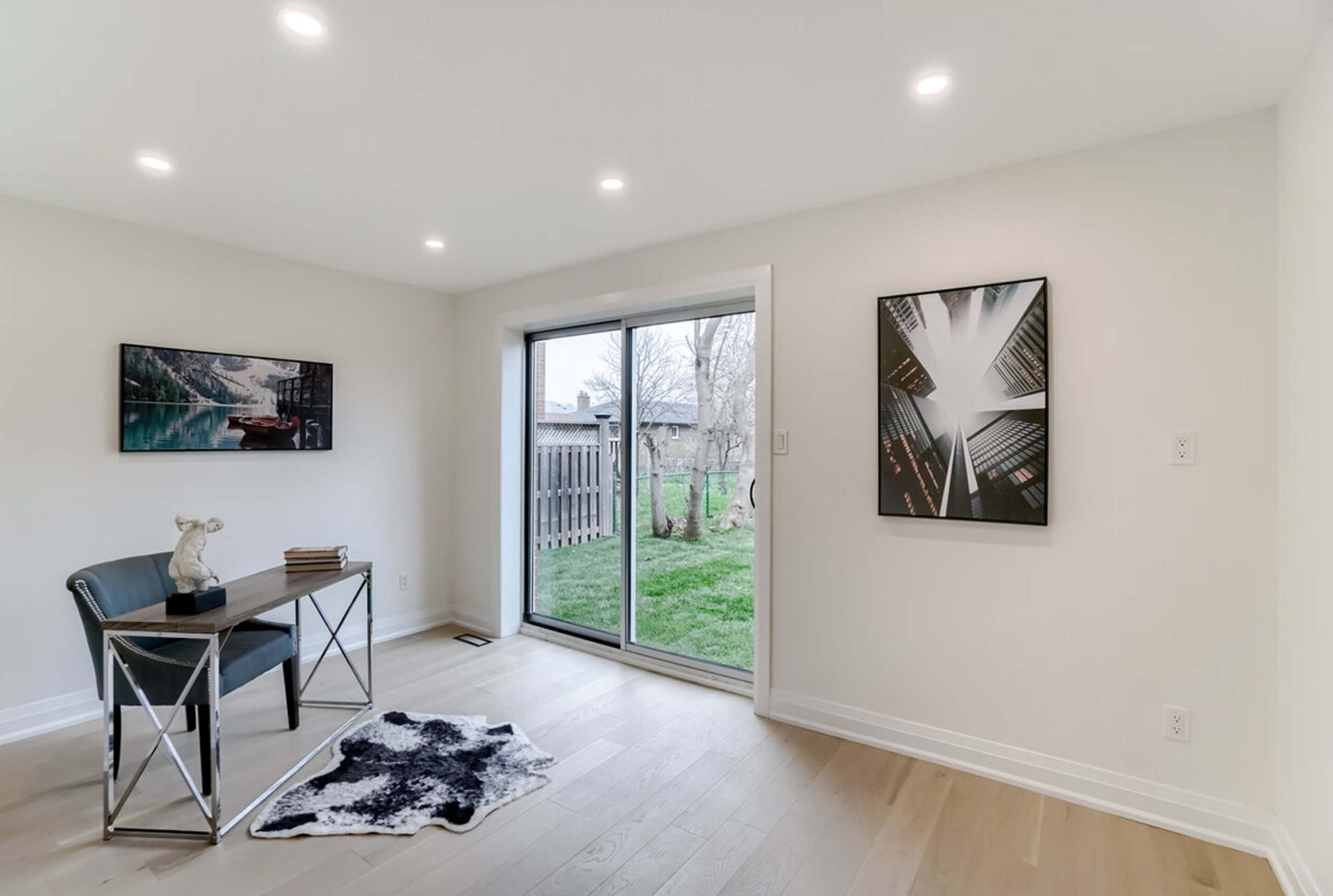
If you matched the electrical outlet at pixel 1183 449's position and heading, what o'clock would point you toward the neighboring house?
The neighboring house is roughly at 3 o'clock from the electrical outlet.

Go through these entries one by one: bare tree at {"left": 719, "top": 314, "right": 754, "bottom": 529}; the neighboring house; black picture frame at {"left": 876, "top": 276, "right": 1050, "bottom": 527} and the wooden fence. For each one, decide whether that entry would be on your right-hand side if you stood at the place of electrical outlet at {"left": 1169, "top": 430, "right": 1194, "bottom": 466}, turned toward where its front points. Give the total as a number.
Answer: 4

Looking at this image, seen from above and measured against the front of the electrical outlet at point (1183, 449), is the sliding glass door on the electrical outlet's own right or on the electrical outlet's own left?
on the electrical outlet's own right

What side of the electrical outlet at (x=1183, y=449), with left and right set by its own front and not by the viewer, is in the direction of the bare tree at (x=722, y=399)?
right

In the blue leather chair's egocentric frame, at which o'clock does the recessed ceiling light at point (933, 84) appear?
The recessed ceiling light is roughly at 12 o'clock from the blue leather chair.

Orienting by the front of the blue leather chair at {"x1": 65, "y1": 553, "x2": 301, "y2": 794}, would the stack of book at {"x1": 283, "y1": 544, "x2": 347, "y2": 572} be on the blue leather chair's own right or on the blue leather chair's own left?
on the blue leather chair's own left

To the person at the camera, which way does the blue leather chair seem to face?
facing the viewer and to the right of the viewer

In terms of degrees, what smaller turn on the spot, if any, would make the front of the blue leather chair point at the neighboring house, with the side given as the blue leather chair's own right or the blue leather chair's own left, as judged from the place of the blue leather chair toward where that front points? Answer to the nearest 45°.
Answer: approximately 45° to the blue leather chair's own left

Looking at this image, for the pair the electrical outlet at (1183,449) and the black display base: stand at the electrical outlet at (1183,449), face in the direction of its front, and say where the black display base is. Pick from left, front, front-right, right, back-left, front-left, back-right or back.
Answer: front-right

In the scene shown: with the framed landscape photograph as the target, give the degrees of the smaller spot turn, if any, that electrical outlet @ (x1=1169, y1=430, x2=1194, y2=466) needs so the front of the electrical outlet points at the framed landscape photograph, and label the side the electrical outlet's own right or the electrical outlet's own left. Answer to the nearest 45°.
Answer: approximately 45° to the electrical outlet's own right
